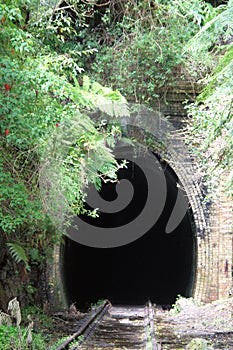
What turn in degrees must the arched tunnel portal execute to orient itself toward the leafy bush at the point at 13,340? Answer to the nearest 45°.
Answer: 0° — it already faces it

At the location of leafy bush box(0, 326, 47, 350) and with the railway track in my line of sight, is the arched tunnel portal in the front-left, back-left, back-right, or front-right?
front-left

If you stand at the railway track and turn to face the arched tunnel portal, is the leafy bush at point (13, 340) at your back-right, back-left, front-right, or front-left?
back-left

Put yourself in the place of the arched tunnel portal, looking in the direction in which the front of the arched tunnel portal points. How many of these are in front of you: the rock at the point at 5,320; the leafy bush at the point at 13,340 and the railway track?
3

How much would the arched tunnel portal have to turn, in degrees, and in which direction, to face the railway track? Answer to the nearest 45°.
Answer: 0° — it already faces it

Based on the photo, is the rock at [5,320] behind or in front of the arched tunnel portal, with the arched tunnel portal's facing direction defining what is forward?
in front

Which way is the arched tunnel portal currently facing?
toward the camera

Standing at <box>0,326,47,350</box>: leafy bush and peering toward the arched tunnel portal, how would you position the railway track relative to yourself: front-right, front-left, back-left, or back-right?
front-right
